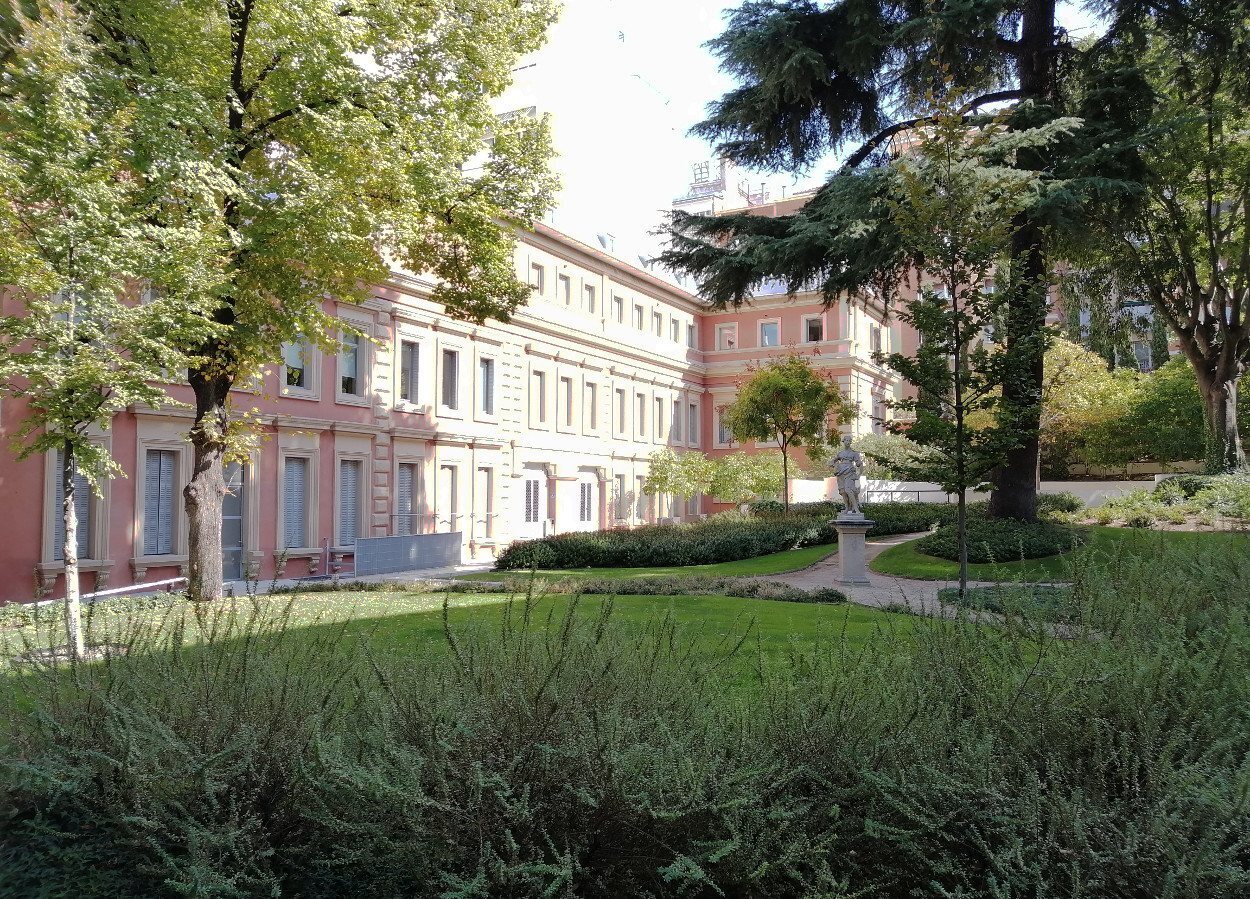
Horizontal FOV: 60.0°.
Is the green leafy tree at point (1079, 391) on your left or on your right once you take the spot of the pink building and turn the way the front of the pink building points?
on your left

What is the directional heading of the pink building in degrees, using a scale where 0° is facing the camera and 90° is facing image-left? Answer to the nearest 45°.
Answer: approximately 315°

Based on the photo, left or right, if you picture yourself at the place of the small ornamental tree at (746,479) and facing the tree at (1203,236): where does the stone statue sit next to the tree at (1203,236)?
right

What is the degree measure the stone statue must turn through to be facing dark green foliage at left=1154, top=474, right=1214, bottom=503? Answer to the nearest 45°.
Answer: approximately 135° to its left

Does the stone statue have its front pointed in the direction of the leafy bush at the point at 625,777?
yes

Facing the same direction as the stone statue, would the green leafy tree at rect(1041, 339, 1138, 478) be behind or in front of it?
behind

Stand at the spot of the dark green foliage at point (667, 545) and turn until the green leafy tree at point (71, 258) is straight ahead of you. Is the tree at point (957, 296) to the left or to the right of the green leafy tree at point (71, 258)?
left

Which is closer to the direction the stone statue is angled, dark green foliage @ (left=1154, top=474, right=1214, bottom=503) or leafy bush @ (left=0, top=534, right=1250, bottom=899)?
the leafy bush

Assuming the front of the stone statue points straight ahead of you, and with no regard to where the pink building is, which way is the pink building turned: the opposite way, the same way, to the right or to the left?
to the left
